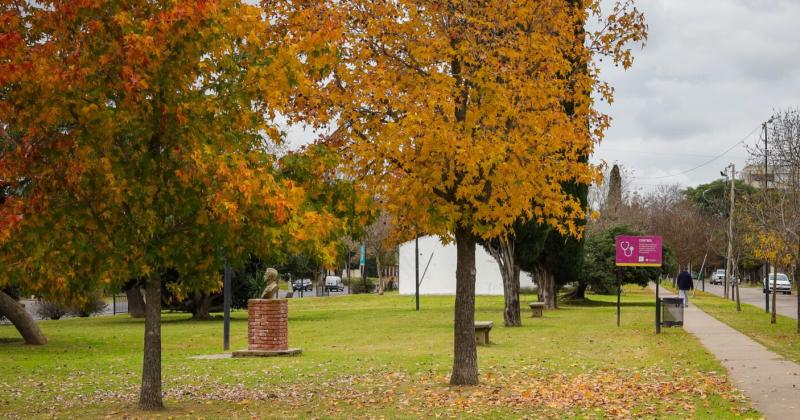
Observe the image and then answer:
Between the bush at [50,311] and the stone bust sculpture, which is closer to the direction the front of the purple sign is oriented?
the stone bust sculpture

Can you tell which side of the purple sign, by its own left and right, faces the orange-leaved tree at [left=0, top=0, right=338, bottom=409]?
front

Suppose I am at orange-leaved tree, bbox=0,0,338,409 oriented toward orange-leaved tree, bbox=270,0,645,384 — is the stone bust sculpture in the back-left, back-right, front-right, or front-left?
front-left

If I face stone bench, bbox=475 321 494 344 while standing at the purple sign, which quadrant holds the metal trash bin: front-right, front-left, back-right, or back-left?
front-left

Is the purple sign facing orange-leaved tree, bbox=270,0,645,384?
yes

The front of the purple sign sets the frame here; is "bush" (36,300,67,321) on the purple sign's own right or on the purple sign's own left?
on the purple sign's own right

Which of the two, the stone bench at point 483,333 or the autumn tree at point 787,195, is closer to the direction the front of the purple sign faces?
the stone bench

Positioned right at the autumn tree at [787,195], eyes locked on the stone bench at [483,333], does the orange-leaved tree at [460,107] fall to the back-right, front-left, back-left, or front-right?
front-left

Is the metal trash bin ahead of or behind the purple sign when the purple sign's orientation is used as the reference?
ahead

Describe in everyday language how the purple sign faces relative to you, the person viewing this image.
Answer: facing the viewer

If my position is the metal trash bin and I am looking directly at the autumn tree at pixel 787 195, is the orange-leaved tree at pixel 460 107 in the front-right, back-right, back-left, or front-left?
back-right
